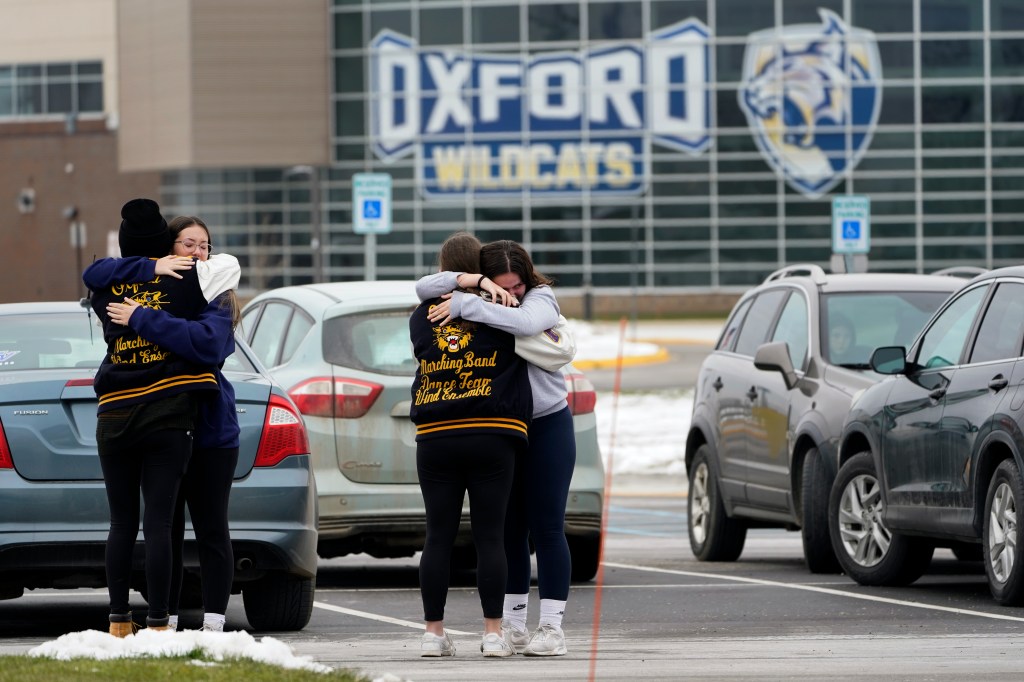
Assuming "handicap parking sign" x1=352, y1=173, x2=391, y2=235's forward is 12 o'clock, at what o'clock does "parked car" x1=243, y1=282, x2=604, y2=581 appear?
The parked car is roughly at 12 o'clock from the handicap parking sign.

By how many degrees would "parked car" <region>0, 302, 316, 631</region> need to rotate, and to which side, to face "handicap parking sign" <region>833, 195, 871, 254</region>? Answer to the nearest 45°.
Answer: approximately 45° to its right

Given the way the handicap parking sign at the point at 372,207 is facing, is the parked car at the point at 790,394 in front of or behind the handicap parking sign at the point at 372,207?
in front

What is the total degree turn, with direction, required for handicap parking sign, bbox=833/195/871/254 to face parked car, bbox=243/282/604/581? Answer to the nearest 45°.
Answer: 0° — it already faces it

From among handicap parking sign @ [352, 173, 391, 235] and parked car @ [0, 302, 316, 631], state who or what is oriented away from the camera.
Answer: the parked car

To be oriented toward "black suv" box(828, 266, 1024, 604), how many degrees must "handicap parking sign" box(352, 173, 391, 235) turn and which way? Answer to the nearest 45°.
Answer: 0° — it already faces it

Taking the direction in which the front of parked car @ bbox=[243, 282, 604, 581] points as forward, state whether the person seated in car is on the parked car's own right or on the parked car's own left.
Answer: on the parked car's own right

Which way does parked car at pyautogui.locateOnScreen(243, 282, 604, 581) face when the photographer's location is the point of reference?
facing away from the viewer and to the left of the viewer

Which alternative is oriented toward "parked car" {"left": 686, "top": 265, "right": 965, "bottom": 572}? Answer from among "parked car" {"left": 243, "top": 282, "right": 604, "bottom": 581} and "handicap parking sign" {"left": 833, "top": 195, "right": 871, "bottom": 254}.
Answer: the handicap parking sign

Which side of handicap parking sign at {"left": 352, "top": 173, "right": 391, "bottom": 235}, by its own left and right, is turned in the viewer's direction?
front

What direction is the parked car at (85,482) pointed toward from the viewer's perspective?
away from the camera

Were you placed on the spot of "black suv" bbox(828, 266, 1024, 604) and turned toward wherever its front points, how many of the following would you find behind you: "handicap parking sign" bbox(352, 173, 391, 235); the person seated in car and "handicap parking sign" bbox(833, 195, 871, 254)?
0

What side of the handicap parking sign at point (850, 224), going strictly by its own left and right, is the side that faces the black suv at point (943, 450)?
front

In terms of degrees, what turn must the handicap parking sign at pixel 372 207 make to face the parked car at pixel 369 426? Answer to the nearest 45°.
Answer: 0° — it already faces it
